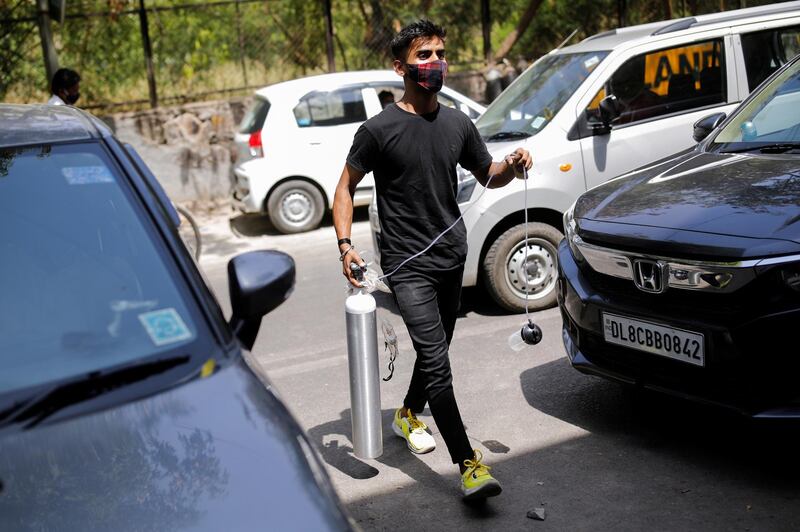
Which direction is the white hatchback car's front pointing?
to the viewer's right

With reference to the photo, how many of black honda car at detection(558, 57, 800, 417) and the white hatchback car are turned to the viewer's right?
1

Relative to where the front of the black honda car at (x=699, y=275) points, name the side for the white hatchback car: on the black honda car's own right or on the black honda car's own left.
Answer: on the black honda car's own right

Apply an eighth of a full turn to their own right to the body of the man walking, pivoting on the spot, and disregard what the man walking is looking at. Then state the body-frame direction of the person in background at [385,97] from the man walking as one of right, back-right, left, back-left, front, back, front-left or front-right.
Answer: back

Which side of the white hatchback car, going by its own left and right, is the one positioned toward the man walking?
right

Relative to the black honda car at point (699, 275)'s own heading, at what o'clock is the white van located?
The white van is roughly at 4 o'clock from the black honda car.
